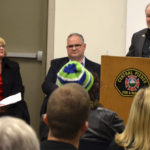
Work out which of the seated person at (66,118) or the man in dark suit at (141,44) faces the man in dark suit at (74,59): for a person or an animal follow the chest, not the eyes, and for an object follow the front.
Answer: the seated person

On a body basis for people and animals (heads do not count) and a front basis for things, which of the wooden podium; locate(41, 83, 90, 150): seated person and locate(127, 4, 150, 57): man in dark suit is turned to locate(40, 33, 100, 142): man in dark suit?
the seated person

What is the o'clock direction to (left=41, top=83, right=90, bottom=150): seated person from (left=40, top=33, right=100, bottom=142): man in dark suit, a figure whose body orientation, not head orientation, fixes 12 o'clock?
The seated person is roughly at 12 o'clock from the man in dark suit.

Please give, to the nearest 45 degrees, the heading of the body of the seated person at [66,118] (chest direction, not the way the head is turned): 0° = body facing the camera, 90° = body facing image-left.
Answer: approximately 180°

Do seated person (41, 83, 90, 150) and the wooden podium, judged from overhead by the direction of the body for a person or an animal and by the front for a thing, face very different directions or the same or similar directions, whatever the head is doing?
very different directions

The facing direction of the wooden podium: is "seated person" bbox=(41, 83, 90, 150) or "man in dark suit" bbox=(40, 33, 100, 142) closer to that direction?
the seated person

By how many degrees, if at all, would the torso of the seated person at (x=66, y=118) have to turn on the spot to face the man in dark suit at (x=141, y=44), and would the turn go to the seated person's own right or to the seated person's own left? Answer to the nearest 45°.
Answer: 0° — they already face them

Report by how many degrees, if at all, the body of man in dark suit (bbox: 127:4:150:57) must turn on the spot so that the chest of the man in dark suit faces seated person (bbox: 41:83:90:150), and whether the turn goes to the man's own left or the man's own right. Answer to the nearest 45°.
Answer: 0° — they already face them

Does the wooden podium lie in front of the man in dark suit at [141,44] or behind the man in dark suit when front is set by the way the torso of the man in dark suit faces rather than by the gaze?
in front

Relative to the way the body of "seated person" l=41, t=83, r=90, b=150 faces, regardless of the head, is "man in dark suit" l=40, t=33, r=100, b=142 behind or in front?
in front

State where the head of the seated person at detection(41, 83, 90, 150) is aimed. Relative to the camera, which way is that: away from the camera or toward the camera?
away from the camera
